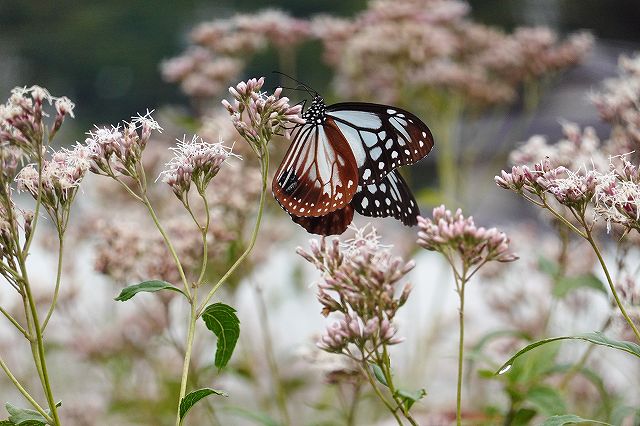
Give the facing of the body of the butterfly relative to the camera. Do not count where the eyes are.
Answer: to the viewer's left

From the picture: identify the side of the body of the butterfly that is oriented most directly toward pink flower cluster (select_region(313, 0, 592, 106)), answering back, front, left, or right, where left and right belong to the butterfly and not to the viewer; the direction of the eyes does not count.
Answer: right

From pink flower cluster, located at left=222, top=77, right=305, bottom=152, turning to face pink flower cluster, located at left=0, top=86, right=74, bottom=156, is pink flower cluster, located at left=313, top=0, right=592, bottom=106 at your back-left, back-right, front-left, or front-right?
back-right

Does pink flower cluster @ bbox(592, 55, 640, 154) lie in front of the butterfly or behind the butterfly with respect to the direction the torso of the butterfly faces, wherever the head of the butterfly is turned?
behind
